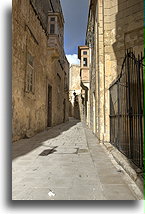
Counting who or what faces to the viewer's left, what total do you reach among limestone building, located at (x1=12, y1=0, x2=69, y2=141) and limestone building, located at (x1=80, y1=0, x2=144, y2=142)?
1

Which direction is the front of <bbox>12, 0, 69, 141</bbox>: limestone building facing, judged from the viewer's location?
facing to the right of the viewer

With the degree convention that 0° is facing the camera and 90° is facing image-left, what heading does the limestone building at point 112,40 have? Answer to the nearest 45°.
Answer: approximately 90°

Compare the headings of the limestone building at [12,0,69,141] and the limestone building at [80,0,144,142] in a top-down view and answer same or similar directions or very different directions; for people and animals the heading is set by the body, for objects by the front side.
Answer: very different directions

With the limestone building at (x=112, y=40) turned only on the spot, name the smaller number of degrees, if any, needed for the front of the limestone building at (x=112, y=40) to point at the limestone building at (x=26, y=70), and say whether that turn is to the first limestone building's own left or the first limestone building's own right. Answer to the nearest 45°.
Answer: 0° — it already faces it
